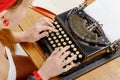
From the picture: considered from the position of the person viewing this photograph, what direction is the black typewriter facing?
facing the viewer and to the left of the viewer
